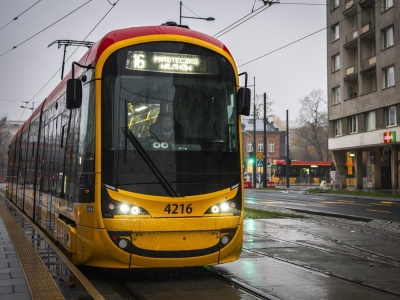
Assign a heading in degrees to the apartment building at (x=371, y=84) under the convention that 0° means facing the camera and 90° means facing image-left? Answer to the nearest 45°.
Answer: approximately 45°
